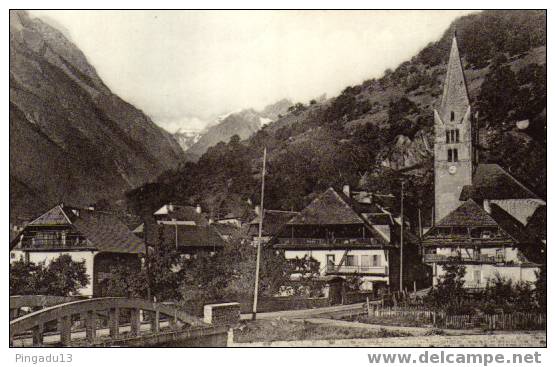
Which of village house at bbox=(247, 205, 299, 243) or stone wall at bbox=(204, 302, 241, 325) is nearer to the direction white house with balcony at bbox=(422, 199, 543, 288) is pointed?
the stone wall

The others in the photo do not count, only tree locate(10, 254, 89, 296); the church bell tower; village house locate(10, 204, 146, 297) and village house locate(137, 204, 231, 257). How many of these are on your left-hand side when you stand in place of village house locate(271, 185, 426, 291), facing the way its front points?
1

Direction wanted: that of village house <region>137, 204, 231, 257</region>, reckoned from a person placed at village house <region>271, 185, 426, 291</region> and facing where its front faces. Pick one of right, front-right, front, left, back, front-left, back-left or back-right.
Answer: right

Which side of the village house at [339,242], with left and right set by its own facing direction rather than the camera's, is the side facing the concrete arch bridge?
front

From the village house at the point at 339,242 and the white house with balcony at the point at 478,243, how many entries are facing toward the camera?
2

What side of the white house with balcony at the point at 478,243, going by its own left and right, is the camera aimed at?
front

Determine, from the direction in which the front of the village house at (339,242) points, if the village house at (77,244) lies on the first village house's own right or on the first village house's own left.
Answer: on the first village house's own right

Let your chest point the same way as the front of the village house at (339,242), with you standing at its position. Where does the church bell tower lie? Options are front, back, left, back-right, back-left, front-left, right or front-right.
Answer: left

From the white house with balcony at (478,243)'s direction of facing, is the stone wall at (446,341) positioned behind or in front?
in front
